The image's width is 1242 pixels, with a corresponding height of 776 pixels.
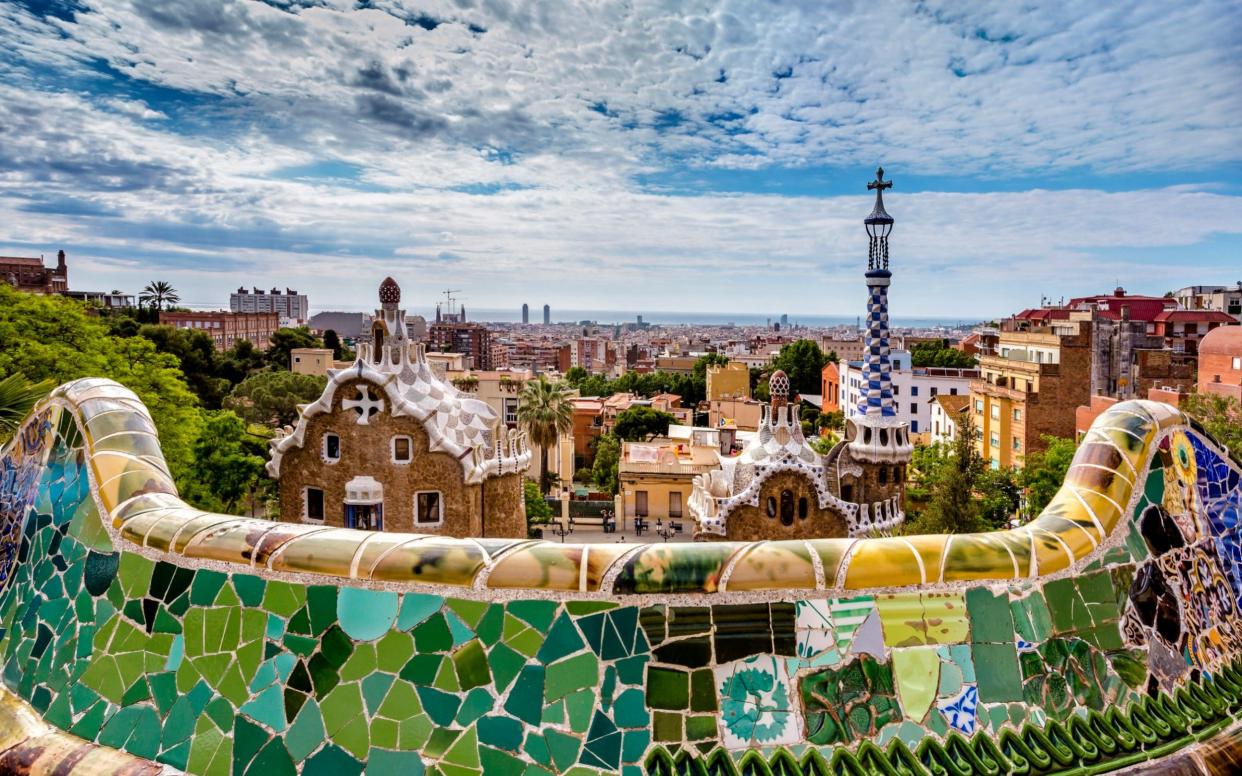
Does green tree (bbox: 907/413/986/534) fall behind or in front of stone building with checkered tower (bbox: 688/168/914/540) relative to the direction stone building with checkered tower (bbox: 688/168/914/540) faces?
behind

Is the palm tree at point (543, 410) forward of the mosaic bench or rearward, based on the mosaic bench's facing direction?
rearward

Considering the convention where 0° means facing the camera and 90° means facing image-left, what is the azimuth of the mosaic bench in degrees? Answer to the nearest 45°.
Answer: approximately 0°
